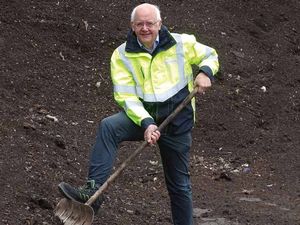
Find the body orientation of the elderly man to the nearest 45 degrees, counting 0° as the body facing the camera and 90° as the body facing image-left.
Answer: approximately 0°
